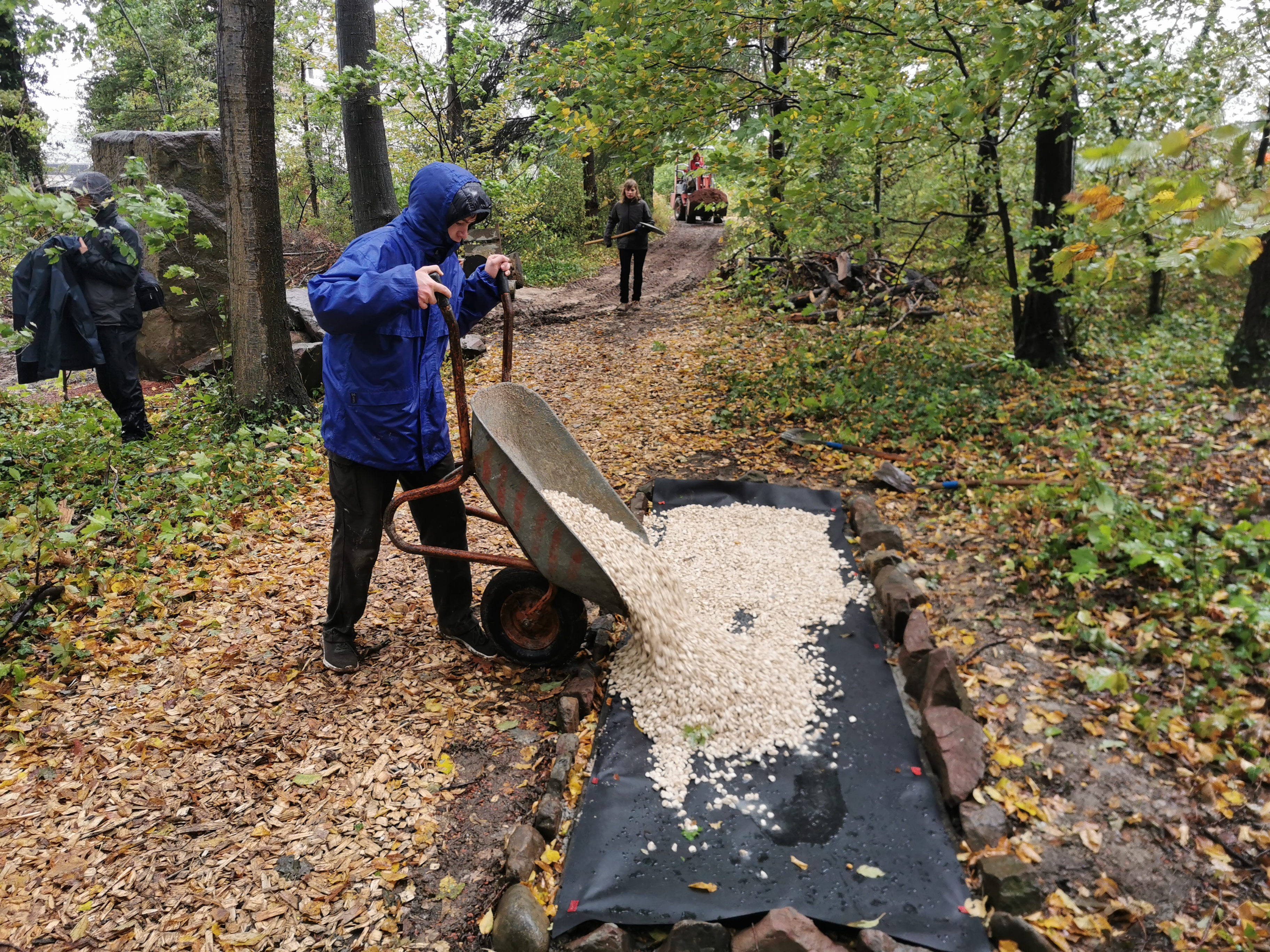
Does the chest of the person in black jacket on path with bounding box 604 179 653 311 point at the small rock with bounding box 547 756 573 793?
yes

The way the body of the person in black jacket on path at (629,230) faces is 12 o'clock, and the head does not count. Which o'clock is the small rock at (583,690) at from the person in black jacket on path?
The small rock is roughly at 12 o'clock from the person in black jacket on path.

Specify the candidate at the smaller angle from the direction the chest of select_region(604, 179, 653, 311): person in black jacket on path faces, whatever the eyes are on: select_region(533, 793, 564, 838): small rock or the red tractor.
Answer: the small rock

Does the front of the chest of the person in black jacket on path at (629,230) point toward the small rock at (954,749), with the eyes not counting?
yes

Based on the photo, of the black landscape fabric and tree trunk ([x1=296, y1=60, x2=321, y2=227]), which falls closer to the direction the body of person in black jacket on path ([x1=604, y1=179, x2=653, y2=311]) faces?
the black landscape fabric

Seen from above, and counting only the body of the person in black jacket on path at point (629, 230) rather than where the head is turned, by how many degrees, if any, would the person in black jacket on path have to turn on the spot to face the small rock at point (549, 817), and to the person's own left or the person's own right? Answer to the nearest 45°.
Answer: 0° — they already face it

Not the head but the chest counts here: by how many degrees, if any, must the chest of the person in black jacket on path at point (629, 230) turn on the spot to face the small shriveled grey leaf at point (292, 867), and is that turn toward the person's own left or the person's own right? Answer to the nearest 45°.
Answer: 0° — they already face it

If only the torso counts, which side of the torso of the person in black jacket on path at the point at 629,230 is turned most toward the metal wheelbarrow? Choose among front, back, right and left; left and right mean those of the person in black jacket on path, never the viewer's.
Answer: front

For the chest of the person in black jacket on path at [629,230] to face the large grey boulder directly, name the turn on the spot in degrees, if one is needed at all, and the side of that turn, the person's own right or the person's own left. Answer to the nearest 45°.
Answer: approximately 45° to the person's own right

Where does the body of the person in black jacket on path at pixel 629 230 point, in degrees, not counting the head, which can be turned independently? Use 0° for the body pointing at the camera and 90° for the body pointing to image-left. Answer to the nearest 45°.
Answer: approximately 0°
